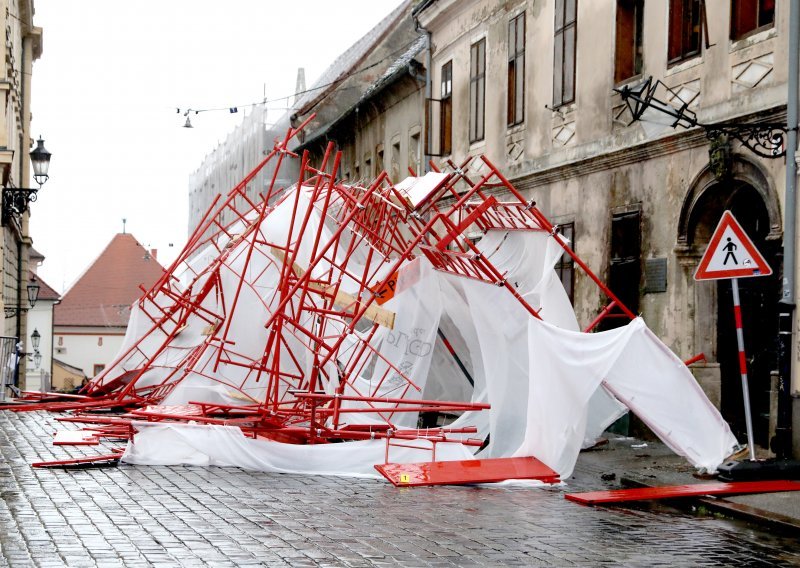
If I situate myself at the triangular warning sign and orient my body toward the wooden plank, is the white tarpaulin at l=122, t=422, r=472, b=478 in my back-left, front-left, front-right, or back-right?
front-left

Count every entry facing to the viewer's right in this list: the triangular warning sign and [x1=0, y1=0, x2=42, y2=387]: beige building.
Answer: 1

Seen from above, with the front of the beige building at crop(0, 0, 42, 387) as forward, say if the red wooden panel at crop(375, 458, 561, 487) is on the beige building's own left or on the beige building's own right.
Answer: on the beige building's own right

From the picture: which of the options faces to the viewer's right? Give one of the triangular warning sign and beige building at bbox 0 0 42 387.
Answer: the beige building

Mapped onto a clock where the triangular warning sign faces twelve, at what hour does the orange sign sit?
The orange sign is roughly at 4 o'clock from the triangular warning sign.

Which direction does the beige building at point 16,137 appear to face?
to the viewer's right

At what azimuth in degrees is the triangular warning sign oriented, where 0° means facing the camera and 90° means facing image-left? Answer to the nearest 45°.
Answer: approximately 0°
